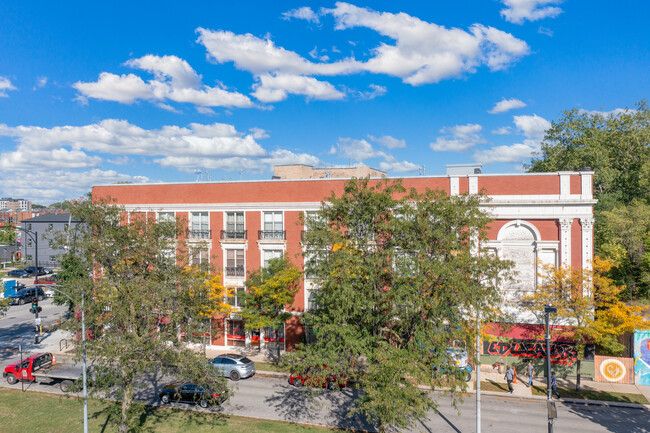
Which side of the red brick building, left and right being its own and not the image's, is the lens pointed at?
front

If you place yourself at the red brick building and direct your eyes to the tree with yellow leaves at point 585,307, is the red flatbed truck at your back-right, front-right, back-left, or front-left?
back-right

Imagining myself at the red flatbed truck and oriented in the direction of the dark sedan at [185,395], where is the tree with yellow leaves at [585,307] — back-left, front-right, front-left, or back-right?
front-left

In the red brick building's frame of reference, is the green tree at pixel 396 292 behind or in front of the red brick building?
in front

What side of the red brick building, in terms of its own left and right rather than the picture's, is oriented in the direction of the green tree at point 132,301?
front

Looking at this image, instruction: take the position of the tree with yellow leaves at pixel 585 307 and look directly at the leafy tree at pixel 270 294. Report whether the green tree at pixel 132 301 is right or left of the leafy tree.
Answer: left
